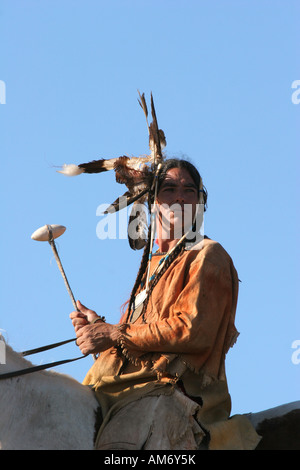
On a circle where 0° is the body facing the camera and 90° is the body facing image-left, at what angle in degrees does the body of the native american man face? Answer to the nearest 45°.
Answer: approximately 45°

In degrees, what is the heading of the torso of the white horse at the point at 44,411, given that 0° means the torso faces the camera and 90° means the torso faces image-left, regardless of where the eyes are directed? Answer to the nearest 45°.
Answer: approximately 90°

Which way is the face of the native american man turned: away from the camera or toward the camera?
toward the camera
